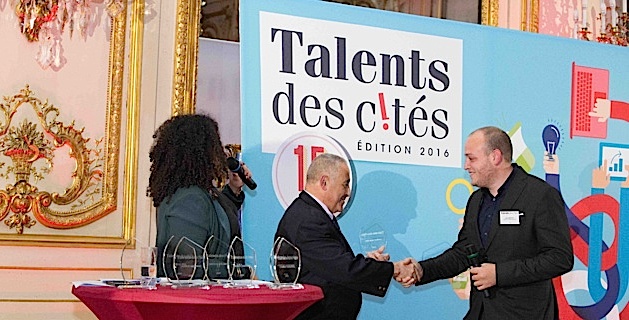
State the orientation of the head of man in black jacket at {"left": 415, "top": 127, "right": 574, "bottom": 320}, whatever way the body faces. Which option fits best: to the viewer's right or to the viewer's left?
to the viewer's left

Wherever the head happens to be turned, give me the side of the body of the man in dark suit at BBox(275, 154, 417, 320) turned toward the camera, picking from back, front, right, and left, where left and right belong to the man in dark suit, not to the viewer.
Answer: right

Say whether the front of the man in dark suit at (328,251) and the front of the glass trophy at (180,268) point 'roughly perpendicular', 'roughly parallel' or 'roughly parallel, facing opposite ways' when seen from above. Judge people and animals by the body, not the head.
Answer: roughly perpendicular

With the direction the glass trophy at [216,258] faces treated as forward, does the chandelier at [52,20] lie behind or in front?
behind

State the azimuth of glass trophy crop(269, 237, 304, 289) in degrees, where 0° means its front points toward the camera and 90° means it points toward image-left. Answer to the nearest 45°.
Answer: approximately 0°

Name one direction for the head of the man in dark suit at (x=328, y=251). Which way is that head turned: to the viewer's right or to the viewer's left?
to the viewer's right

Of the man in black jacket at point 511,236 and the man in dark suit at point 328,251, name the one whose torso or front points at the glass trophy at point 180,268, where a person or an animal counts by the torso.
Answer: the man in black jacket

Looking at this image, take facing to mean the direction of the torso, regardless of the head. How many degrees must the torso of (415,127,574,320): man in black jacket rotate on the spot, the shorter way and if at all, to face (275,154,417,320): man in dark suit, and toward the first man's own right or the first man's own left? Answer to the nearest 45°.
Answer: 0° — they already face them

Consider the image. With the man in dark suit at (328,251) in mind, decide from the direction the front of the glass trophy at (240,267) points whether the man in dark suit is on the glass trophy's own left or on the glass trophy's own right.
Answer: on the glass trophy's own left
